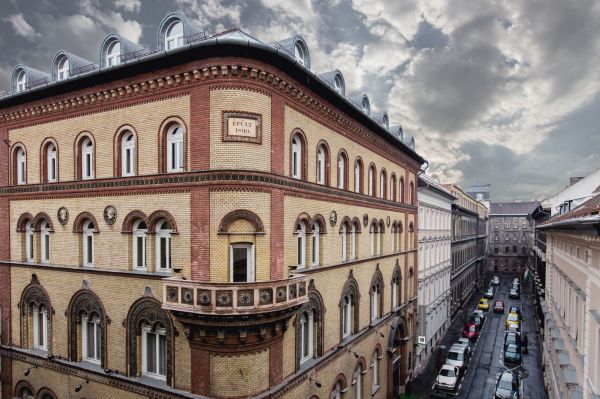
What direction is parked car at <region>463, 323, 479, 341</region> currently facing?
toward the camera

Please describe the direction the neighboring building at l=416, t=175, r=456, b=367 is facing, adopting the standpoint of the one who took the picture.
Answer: facing to the right of the viewer

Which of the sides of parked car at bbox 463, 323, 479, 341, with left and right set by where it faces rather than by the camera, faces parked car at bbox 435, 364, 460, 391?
front

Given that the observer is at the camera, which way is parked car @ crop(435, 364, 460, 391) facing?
facing the viewer

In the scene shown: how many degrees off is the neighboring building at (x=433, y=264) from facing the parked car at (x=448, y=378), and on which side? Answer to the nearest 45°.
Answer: approximately 90° to its right

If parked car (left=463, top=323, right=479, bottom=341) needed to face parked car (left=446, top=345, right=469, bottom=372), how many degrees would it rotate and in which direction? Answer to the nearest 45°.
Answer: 0° — it already faces it

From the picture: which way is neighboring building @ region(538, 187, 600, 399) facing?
to the viewer's left

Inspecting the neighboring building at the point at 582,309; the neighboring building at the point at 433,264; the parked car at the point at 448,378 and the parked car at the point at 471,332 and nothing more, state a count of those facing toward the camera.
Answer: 2
